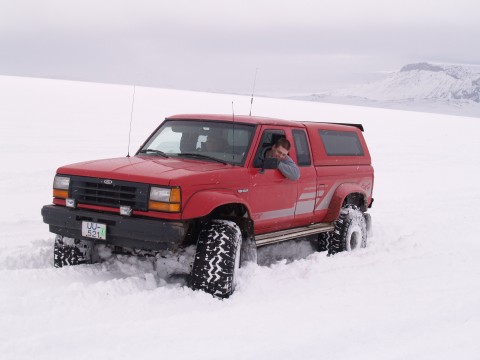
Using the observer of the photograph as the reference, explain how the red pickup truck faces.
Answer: facing the viewer and to the left of the viewer
